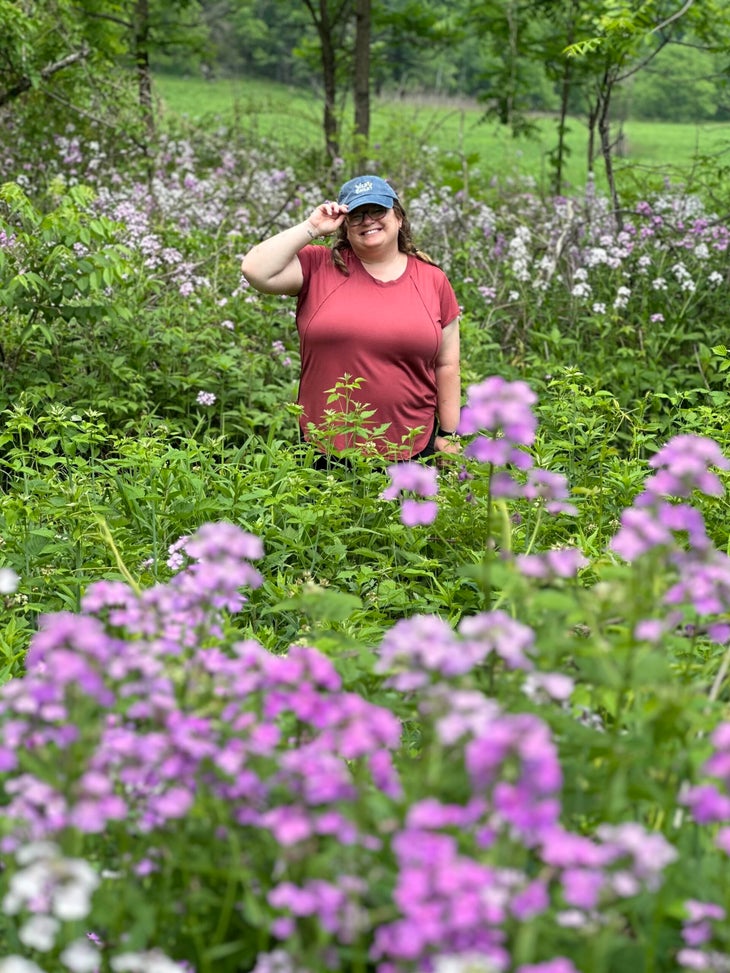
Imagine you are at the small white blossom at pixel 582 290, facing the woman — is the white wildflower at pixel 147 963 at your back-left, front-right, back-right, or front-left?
front-left

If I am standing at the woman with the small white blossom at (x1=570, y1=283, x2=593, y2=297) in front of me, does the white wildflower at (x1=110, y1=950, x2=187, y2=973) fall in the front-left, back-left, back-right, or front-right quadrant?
back-right

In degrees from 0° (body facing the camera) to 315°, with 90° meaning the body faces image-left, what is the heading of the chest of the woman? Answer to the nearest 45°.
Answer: approximately 0°

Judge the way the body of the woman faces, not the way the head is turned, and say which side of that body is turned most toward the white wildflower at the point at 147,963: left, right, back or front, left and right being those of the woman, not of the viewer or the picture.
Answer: front

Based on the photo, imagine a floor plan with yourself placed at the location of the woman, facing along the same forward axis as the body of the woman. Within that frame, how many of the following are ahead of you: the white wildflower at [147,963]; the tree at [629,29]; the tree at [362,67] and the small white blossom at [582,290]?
1

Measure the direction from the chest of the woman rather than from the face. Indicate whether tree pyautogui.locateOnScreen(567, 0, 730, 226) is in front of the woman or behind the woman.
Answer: behind

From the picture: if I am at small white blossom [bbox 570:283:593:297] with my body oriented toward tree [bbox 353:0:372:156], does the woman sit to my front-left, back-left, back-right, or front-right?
back-left

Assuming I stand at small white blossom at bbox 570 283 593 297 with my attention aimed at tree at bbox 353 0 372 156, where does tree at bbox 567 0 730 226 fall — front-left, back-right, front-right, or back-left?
front-right

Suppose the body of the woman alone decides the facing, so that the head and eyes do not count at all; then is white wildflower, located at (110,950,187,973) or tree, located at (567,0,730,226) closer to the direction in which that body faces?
the white wildflower

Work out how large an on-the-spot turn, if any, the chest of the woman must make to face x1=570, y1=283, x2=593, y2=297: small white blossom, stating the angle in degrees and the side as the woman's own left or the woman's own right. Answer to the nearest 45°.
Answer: approximately 135° to the woman's own left

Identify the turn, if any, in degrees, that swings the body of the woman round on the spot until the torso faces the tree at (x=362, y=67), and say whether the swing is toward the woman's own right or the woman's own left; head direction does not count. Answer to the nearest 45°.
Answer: approximately 180°

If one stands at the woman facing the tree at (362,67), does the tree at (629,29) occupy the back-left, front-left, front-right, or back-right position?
front-right
